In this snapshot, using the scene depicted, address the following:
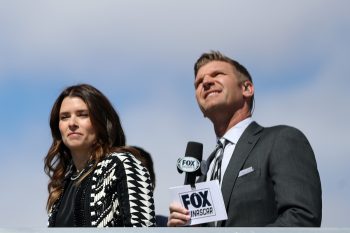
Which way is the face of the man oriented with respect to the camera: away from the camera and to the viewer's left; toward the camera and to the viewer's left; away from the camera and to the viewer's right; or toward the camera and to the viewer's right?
toward the camera and to the viewer's left

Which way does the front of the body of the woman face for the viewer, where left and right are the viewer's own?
facing the viewer and to the left of the viewer

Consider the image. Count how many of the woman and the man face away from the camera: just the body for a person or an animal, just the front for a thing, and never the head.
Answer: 0

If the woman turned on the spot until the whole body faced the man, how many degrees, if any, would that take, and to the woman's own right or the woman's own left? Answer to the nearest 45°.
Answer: approximately 90° to the woman's own left

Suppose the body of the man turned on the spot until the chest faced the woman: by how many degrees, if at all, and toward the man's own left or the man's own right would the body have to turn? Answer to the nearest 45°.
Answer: approximately 45° to the man's own right
